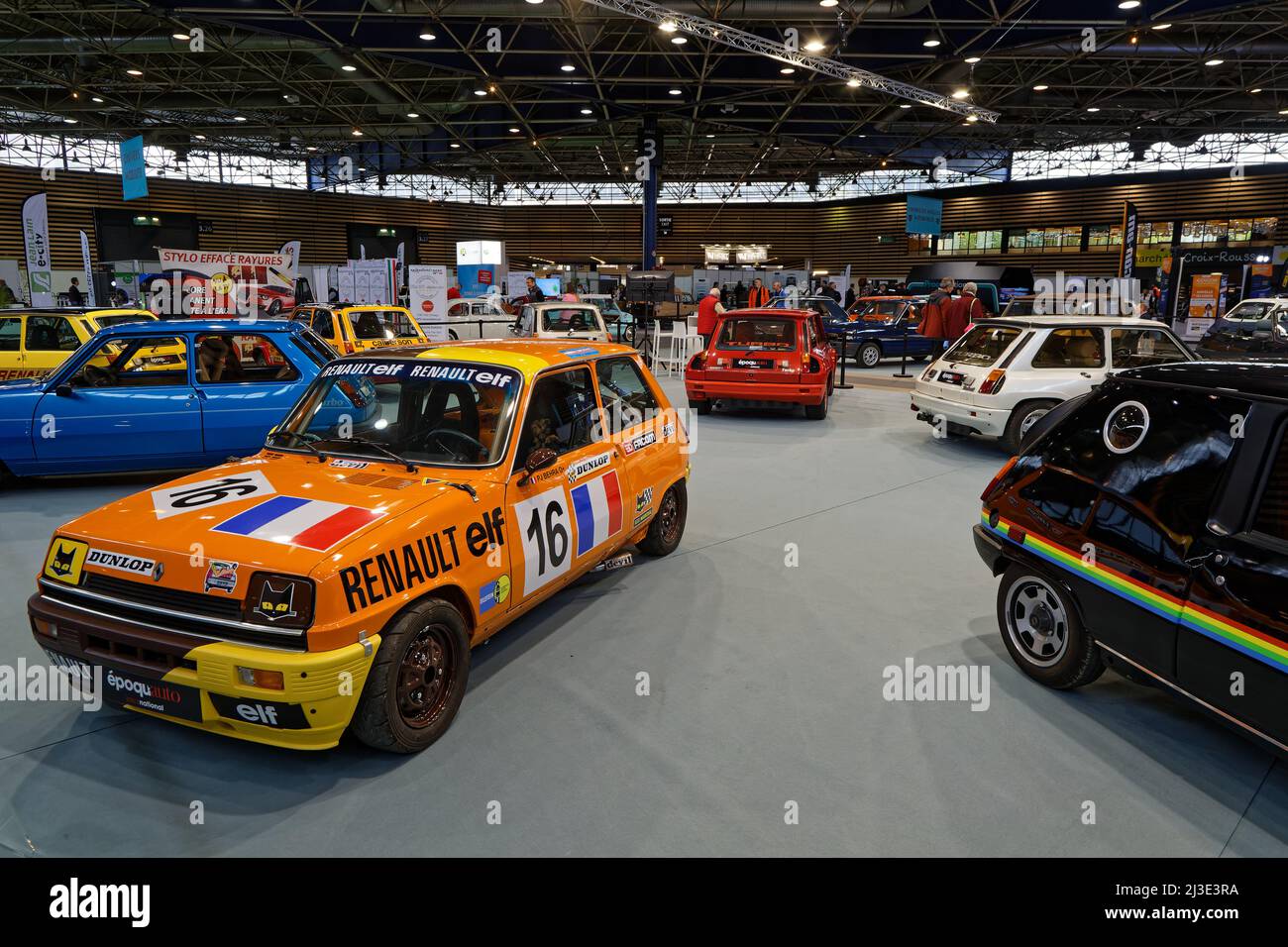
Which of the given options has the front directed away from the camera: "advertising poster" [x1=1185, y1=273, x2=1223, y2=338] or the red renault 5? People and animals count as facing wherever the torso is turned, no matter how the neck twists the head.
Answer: the red renault 5

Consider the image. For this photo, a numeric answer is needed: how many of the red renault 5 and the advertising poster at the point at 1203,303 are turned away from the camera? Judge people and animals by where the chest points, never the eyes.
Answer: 1

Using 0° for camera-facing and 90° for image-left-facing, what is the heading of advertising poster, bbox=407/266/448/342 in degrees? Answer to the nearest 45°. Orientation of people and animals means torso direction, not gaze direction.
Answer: approximately 0°

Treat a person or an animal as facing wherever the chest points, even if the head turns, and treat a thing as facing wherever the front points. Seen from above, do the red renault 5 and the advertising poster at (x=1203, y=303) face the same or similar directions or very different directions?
very different directions

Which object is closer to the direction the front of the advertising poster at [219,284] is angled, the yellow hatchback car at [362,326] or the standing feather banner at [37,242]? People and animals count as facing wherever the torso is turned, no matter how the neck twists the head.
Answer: the yellow hatchback car

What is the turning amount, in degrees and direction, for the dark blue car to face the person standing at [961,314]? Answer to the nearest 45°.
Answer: approximately 45° to its left

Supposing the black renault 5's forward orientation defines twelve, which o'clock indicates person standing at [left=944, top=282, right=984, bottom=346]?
The person standing is roughly at 7 o'clock from the black renault 5.

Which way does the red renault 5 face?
away from the camera

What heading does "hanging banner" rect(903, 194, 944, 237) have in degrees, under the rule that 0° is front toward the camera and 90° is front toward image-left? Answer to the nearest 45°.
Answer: approximately 0°

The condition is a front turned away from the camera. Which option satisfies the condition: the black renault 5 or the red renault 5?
the red renault 5

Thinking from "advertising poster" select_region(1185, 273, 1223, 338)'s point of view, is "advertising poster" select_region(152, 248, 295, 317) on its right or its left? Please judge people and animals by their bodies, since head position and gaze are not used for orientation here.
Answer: on its right
